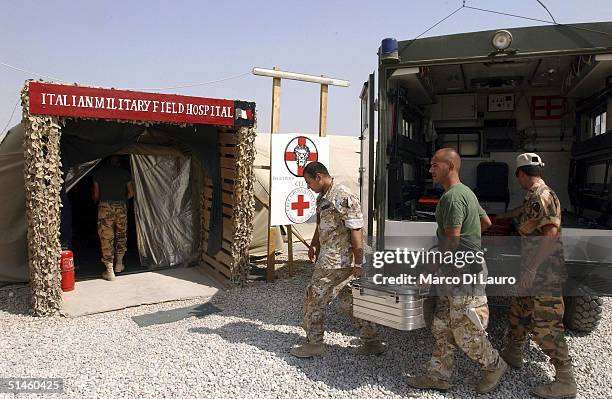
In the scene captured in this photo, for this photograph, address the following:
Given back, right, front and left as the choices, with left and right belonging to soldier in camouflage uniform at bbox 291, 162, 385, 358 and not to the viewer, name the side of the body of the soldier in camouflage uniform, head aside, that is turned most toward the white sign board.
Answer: right

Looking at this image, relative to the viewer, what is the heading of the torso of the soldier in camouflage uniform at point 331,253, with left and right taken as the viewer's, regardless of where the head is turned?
facing to the left of the viewer

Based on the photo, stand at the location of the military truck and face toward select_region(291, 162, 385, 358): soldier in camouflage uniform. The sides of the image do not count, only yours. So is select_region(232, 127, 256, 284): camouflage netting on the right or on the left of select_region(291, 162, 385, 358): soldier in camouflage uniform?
right

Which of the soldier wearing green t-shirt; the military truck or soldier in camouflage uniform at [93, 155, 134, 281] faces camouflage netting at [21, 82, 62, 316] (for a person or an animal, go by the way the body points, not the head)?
the soldier wearing green t-shirt

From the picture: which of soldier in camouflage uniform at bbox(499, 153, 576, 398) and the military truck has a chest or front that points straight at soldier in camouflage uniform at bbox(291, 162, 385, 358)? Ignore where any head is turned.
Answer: soldier in camouflage uniform at bbox(499, 153, 576, 398)

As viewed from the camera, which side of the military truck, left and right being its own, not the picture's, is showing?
back

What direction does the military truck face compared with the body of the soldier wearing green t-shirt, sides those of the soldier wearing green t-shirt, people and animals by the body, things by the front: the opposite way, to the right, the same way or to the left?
to the right

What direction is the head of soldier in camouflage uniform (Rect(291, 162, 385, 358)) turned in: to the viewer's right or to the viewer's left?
to the viewer's left

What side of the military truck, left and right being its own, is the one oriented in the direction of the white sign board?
left

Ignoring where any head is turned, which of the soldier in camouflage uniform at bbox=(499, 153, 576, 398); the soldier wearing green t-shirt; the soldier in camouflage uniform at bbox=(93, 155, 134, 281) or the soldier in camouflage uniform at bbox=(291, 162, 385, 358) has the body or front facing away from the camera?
the soldier in camouflage uniform at bbox=(93, 155, 134, 281)

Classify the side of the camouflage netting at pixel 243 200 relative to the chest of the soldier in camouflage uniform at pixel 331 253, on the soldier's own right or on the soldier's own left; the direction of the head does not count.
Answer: on the soldier's own right

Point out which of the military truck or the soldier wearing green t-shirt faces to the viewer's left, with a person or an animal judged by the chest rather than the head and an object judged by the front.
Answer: the soldier wearing green t-shirt

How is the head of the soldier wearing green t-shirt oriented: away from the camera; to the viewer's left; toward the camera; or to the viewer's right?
to the viewer's left

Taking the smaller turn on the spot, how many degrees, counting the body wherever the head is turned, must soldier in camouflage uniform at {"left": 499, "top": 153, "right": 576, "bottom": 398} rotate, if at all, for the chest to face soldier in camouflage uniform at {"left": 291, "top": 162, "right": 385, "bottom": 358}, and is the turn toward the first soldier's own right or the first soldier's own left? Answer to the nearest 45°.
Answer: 0° — they already face them

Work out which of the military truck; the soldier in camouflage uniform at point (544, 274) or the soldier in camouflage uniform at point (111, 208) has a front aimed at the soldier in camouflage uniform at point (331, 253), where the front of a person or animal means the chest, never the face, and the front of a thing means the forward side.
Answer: the soldier in camouflage uniform at point (544, 274)
